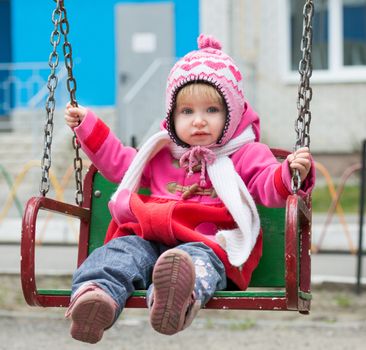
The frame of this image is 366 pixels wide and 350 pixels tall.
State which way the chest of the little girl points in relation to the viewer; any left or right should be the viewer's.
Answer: facing the viewer

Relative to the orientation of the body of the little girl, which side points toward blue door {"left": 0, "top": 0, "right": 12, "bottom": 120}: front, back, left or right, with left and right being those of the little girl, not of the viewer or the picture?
back
